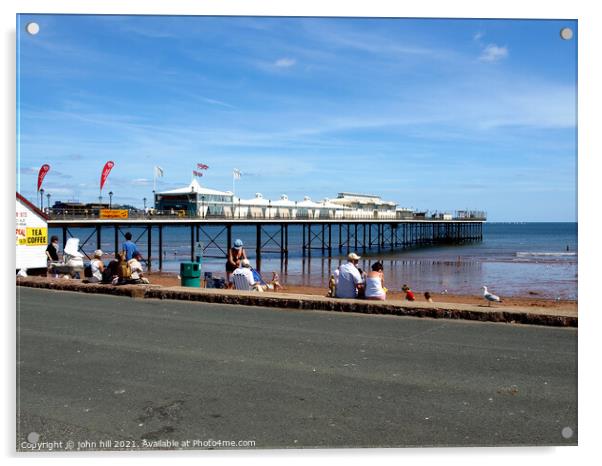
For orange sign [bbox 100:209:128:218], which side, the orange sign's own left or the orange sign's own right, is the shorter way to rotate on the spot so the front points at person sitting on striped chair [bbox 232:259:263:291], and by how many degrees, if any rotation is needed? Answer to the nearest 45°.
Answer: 0° — it already faces them

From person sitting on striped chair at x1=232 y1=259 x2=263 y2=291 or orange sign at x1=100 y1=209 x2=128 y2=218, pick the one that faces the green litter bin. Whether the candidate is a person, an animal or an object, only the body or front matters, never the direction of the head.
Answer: the orange sign

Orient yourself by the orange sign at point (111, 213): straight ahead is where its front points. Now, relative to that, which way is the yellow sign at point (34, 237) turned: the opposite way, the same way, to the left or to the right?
the same way

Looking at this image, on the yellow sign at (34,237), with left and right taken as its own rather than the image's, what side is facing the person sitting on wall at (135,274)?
left

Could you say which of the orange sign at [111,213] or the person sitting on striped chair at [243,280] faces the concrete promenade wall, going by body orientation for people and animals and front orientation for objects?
the orange sign

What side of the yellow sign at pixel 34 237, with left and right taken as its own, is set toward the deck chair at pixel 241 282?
left

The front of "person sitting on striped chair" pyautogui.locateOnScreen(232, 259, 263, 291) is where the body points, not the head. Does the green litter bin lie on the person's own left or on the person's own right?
on the person's own left

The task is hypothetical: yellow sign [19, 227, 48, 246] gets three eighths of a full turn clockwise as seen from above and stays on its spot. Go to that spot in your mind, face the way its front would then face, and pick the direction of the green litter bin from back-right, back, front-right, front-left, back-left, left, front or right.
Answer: back-right

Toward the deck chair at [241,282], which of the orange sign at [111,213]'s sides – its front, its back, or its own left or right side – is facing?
front

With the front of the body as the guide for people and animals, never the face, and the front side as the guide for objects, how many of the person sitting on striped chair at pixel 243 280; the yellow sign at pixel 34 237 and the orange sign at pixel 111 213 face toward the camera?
2

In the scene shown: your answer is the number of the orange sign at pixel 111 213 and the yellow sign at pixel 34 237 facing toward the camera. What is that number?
2

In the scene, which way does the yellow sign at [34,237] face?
toward the camera

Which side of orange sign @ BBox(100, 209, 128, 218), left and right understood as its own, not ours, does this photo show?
front

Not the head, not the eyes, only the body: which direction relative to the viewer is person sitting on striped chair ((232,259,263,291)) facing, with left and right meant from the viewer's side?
facing away from the viewer and to the right of the viewer

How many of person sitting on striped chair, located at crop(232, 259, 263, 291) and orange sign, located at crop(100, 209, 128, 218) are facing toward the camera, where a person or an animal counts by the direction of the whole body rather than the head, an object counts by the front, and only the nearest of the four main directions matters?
1

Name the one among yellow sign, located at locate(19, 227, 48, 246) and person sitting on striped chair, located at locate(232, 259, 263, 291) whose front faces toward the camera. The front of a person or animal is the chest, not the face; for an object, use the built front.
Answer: the yellow sign

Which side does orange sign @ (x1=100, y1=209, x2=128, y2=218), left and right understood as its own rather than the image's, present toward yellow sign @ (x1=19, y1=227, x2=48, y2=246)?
front
